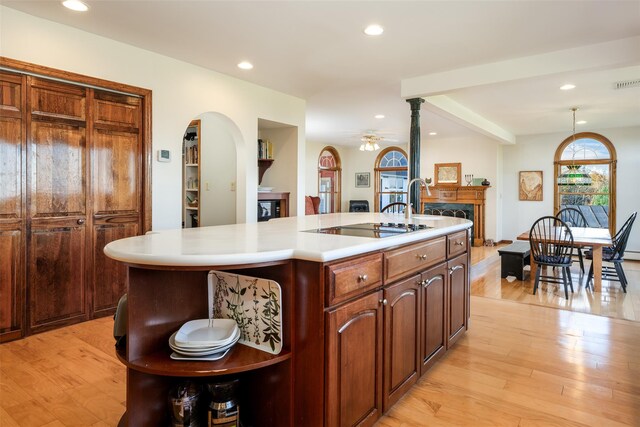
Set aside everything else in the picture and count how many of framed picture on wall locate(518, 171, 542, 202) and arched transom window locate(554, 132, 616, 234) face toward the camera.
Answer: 2

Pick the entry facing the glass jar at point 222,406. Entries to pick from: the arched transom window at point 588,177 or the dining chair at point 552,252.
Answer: the arched transom window

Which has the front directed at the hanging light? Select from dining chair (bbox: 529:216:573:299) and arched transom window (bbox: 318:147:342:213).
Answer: the dining chair

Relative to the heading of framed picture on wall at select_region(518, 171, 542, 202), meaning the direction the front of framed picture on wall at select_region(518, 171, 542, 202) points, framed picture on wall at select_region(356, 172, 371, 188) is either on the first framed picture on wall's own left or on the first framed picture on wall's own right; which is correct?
on the first framed picture on wall's own right

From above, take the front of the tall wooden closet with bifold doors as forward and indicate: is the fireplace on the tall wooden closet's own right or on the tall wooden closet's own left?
on the tall wooden closet's own left

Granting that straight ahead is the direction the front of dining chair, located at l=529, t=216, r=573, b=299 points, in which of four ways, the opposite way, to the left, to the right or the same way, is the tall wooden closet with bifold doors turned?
to the right

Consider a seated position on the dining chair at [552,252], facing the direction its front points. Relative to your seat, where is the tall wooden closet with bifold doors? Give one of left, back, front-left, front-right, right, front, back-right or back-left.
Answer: back-left

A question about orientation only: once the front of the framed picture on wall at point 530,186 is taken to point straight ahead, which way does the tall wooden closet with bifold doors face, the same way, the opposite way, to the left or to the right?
to the left

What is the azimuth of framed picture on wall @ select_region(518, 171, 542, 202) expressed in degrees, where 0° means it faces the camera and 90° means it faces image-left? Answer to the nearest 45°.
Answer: approximately 0°

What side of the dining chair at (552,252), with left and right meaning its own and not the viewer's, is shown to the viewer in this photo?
back
